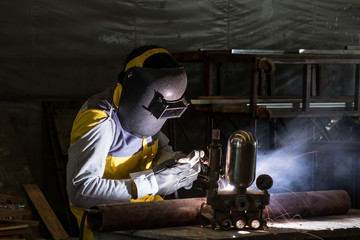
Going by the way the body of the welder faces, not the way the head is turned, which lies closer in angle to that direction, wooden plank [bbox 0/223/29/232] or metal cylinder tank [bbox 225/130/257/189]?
the metal cylinder tank

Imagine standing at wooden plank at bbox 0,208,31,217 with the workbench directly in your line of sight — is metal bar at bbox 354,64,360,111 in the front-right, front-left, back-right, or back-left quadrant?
front-left

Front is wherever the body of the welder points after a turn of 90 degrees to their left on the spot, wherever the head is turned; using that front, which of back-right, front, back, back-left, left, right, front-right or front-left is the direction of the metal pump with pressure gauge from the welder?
right

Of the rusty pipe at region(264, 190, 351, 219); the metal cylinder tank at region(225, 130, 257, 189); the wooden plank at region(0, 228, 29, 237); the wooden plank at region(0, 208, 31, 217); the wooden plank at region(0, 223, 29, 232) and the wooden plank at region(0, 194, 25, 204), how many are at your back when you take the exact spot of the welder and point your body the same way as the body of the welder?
4

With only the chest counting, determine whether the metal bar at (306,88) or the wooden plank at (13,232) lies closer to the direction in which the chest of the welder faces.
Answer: the metal bar

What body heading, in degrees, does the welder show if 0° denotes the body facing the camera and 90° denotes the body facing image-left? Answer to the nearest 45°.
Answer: approximately 315°

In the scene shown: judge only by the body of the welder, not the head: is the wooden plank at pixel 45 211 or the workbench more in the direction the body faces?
the workbench

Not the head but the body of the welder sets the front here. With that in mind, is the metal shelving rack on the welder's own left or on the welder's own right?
on the welder's own left

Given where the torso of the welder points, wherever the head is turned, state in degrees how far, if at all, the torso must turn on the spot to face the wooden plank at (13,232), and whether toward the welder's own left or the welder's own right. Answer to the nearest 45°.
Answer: approximately 180°

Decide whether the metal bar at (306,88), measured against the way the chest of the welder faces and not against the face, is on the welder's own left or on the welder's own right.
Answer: on the welder's own left

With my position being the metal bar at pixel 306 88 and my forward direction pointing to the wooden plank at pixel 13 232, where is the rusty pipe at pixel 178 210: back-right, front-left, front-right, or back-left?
front-left

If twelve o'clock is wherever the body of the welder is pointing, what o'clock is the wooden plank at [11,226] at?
The wooden plank is roughly at 6 o'clock from the welder.

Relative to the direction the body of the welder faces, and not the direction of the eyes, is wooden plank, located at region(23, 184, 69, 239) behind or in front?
behind

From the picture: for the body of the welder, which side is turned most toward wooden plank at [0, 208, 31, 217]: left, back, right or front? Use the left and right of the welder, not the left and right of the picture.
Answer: back

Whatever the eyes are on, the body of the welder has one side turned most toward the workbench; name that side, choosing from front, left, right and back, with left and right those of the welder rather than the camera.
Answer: front
